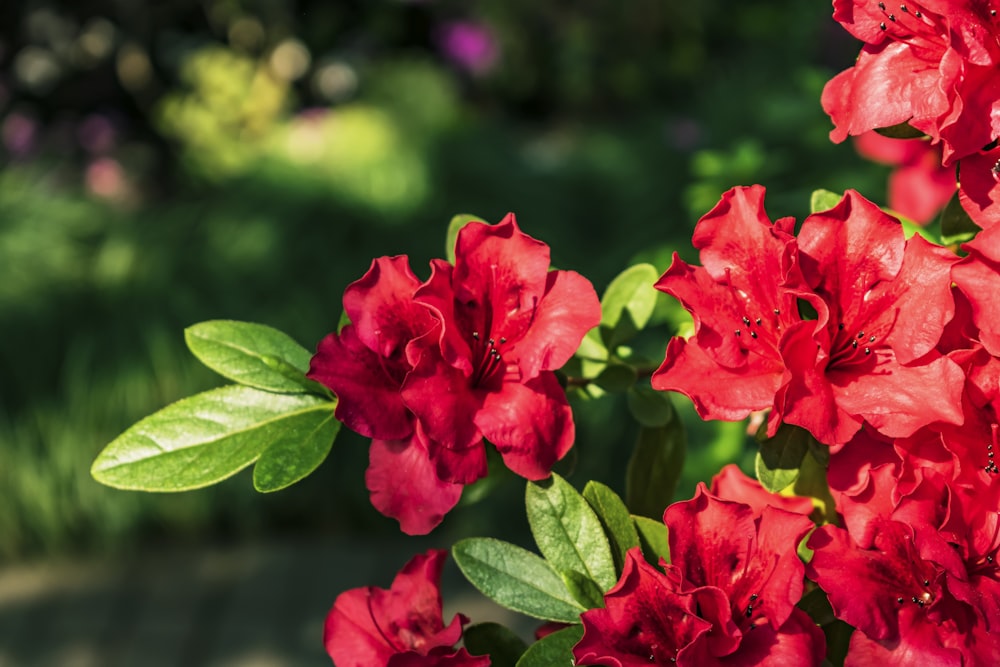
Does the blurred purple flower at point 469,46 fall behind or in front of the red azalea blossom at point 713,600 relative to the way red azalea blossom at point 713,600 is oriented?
behind

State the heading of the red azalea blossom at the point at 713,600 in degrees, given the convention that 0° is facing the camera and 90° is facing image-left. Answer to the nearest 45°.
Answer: approximately 0°

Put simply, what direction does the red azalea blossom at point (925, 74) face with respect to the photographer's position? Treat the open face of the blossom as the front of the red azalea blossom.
facing the viewer and to the left of the viewer

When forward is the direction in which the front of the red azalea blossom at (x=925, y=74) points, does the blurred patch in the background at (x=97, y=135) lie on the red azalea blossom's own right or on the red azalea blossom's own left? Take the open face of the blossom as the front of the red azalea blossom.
on the red azalea blossom's own right

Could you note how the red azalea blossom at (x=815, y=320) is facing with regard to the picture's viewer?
facing the viewer

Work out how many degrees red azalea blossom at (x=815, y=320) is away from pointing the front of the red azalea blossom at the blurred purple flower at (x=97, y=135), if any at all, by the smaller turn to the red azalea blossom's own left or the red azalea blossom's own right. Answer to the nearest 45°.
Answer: approximately 135° to the red azalea blossom's own right

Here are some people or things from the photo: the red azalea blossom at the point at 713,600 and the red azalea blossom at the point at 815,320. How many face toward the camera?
2

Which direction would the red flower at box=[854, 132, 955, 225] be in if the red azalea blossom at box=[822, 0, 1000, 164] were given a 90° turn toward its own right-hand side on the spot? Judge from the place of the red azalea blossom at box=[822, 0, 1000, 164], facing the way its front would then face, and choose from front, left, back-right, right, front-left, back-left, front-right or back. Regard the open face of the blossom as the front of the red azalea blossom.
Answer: front-right
